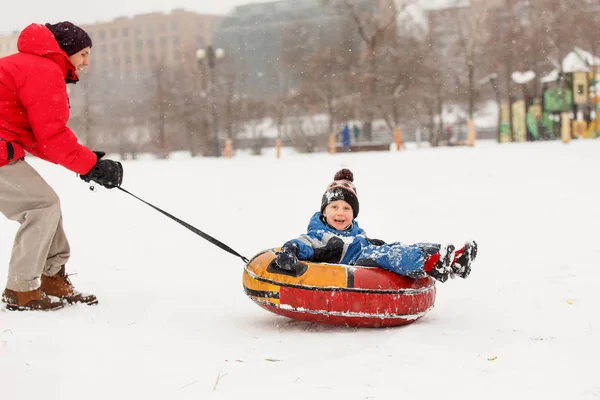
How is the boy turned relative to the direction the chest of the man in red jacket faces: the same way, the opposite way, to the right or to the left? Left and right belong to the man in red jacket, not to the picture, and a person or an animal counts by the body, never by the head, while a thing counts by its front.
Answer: to the right

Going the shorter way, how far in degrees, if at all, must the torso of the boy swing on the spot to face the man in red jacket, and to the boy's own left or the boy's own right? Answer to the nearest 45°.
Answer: approximately 135° to the boy's own right

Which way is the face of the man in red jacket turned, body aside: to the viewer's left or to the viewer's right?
to the viewer's right

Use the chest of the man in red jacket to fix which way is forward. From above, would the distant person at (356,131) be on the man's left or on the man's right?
on the man's left

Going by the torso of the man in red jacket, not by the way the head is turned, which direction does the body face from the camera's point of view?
to the viewer's right

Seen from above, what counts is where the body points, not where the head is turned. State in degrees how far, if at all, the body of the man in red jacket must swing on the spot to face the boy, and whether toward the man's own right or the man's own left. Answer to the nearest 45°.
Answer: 0° — they already face them

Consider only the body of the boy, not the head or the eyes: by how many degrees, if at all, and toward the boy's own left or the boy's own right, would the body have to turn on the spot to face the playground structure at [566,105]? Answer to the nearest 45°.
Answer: approximately 135° to the boy's own left

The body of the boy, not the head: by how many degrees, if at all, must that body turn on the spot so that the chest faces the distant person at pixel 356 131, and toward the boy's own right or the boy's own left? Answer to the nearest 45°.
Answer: approximately 135° to the boy's own left

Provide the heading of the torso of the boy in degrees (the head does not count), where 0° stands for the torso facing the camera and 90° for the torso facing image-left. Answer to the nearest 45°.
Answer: approximately 315°
